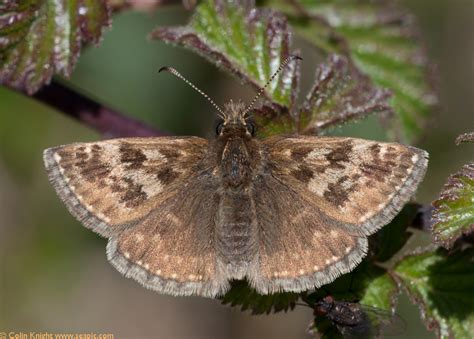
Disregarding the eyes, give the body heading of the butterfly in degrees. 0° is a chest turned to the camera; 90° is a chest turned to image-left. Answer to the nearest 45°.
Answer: approximately 180°

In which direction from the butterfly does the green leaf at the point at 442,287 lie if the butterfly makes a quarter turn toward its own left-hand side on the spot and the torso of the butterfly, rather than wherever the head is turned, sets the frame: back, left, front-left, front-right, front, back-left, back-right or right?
back

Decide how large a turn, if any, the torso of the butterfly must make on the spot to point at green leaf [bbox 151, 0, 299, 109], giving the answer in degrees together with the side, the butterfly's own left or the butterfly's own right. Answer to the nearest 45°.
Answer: approximately 45° to the butterfly's own left

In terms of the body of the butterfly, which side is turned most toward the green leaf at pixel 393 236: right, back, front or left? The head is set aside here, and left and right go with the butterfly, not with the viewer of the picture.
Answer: right
